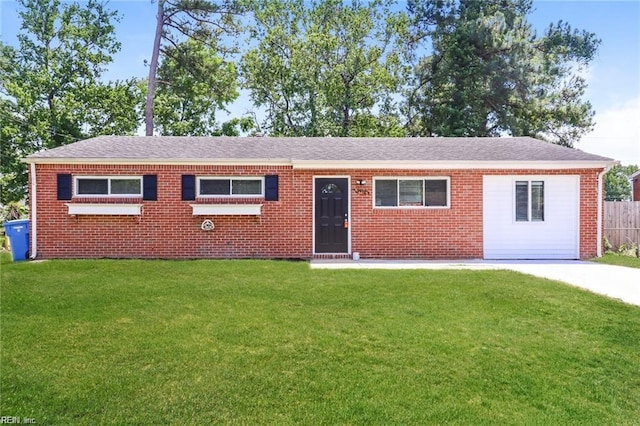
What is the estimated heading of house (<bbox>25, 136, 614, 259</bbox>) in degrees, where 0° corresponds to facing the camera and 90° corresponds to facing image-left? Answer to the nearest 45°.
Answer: approximately 0°

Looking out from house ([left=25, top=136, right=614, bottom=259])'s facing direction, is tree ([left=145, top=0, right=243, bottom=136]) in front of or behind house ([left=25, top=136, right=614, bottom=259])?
behind

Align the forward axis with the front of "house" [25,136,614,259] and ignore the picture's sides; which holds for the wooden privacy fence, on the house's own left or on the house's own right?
on the house's own left

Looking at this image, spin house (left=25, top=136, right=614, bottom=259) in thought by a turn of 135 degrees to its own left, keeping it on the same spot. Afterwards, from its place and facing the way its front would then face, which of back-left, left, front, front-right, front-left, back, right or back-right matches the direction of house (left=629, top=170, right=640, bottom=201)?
front

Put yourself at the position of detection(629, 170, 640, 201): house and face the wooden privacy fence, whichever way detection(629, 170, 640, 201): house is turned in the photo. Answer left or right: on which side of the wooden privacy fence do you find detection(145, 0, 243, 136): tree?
right
